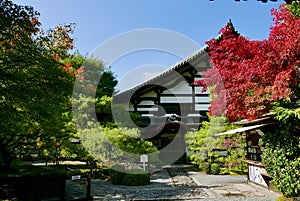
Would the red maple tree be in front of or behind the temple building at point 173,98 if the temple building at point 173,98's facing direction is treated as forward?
in front

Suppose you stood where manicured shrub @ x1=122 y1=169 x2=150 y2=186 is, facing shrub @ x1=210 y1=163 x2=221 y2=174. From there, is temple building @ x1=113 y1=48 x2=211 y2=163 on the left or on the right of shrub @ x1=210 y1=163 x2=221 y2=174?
left

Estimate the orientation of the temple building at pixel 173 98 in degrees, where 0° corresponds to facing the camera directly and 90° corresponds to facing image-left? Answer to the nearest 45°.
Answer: approximately 0°

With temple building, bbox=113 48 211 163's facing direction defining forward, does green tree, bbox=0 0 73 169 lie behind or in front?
in front

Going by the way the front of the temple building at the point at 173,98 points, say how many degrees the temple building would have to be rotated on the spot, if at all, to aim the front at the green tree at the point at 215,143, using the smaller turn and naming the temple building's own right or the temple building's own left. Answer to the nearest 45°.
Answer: approximately 45° to the temple building's own left

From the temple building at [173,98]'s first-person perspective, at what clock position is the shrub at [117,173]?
The shrub is roughly at 1 o'clock from the temple building.

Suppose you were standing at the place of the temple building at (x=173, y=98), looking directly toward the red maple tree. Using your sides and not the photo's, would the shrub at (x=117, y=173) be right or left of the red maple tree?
right

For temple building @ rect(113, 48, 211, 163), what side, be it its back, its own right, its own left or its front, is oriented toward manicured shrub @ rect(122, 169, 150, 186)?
front
